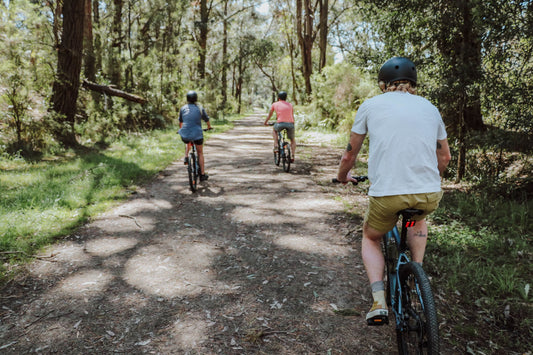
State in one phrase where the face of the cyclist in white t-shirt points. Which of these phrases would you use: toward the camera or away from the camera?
away from the camera

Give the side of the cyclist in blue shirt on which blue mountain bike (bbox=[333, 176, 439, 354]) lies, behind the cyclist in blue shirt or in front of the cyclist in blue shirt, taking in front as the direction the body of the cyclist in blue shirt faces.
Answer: behind

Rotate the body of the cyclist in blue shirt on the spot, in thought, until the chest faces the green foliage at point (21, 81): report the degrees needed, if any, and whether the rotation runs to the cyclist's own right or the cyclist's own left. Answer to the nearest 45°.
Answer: approximately 45° to the cyclist's own left

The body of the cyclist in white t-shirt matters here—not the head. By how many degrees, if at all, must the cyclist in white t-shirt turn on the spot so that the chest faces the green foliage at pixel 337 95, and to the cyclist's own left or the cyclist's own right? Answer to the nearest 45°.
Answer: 0° — they already face it

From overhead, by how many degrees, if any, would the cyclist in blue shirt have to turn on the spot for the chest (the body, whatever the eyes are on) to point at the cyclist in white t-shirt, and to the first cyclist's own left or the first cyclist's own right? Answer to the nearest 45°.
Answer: approximately 180°

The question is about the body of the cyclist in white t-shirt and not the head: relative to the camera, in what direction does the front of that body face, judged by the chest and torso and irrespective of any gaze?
away from the camera

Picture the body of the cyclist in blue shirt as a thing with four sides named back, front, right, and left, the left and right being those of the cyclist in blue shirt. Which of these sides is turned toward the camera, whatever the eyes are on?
back

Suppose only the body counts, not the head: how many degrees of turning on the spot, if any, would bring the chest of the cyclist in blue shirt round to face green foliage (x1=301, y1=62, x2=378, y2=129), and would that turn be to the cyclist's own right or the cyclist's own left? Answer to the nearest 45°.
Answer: approximately 45° to the cyclist's own right

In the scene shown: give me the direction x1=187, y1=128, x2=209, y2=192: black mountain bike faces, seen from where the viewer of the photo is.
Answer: facing away from the viewer

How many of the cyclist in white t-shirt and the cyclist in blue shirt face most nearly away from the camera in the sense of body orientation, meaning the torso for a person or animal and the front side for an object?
2

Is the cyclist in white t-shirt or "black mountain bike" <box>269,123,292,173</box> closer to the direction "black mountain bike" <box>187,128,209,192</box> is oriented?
the black mountain bike
